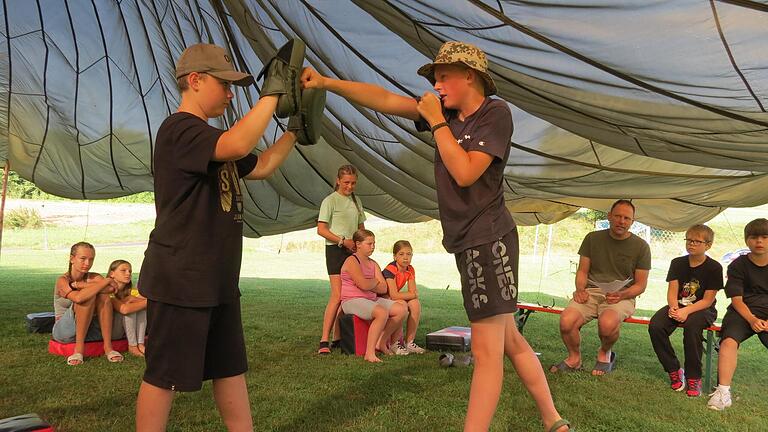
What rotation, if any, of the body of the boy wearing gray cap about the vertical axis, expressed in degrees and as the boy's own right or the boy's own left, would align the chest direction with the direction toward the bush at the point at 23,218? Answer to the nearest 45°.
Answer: approximately 90° to the boy's own left

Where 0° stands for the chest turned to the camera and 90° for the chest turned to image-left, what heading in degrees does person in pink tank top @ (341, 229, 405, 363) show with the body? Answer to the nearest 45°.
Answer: approximately 315°

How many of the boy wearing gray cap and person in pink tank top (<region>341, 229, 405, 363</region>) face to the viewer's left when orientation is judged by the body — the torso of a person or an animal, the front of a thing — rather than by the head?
0

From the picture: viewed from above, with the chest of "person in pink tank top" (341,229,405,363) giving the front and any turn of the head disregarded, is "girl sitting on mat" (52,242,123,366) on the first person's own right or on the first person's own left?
on the first person's own right

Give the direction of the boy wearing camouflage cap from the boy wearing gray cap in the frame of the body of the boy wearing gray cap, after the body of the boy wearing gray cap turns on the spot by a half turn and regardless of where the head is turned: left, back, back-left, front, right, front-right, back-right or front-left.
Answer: back

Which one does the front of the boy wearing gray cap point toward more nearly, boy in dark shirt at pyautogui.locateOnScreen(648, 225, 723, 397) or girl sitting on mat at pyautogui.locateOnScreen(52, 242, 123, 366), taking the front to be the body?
the boy in dark shirt

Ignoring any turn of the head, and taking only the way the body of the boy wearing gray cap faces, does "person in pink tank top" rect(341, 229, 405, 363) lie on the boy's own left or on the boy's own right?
on the boy's own left

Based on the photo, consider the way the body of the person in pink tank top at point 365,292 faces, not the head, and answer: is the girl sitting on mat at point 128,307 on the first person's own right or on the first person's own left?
on the first person's own right

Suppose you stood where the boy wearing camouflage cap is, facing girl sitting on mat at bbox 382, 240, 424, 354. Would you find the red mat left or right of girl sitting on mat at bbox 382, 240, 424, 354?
left

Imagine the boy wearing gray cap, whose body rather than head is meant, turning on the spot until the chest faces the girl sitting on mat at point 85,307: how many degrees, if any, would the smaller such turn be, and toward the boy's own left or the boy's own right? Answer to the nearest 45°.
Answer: approximately 90° to the boy's own left

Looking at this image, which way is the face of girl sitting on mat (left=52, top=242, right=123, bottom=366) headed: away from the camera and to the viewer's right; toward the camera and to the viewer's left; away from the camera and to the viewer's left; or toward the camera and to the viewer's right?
toward the camera and to the viewer's right

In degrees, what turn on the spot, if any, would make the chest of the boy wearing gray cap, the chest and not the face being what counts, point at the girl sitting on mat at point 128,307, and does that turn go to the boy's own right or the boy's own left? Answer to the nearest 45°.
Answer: approximately 90° to the boy's own left

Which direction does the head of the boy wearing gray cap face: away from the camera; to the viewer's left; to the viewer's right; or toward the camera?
to the viewer's right

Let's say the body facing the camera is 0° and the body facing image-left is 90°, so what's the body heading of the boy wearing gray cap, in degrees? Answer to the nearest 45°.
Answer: approximately 270°
